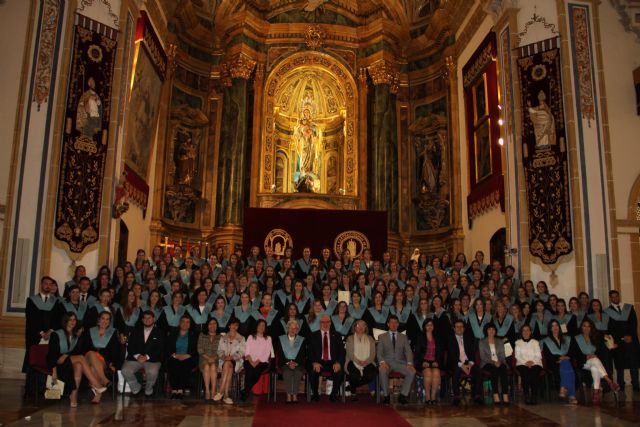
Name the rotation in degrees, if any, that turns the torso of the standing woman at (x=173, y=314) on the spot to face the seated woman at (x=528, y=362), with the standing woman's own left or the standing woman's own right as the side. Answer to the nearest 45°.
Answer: approximately 90° to the standing woman's own left

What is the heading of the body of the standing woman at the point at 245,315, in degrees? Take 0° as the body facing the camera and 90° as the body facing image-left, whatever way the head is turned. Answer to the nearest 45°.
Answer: approximately 0°

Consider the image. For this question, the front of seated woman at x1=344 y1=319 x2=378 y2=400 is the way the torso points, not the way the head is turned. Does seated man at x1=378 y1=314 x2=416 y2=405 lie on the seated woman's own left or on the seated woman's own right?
on the seated woman's own left

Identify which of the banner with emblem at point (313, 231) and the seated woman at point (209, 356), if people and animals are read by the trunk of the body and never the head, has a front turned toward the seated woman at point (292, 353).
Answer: the banner with emblem

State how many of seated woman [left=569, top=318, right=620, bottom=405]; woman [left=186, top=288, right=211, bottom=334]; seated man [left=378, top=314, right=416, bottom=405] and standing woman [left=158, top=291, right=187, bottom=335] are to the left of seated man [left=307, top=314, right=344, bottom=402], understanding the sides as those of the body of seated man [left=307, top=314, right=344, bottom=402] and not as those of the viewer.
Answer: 2

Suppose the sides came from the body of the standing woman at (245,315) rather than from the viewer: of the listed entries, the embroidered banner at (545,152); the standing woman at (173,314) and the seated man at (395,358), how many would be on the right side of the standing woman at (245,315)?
1
